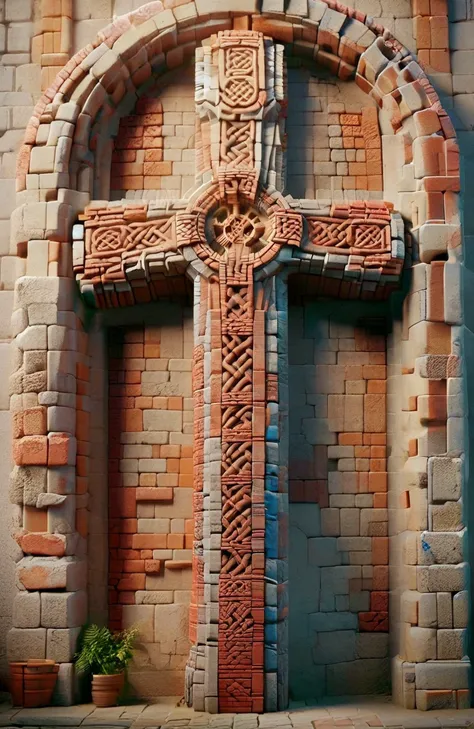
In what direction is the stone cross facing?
toward the camera
